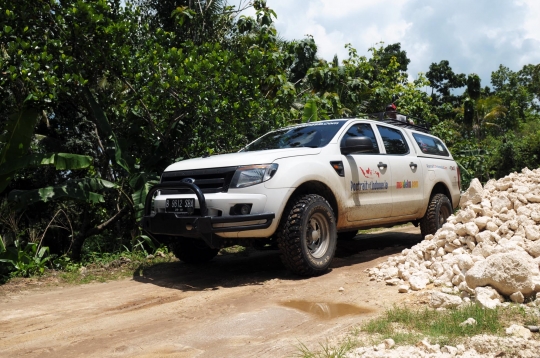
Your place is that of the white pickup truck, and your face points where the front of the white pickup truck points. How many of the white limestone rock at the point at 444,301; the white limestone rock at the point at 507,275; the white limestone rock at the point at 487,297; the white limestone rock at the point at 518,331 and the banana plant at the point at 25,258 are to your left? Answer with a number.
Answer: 4

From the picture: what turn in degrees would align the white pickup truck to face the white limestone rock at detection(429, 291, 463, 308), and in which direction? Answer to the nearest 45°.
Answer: approximately 90° to its left

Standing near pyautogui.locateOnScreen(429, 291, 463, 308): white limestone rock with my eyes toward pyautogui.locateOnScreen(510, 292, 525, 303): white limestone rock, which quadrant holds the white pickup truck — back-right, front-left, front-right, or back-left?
back-left

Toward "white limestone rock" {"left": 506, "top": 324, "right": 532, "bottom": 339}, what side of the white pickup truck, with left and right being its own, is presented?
left

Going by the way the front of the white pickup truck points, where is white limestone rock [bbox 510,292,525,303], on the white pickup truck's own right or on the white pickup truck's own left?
on the white pickup truck's own left

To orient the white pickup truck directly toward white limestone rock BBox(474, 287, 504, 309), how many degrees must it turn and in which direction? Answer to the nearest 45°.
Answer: approximately 90° to its left

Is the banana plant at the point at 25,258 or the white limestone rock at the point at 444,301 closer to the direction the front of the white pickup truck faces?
the banana plant

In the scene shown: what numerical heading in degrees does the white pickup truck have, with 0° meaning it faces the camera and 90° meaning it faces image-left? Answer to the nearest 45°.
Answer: approximately 45°

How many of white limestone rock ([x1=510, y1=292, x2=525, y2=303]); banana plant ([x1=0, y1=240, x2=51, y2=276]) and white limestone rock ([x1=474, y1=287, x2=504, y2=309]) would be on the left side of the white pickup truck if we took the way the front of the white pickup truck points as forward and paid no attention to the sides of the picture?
2

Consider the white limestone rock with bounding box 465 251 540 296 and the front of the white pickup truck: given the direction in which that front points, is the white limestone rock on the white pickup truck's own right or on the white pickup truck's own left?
on the white pickup truck's own left

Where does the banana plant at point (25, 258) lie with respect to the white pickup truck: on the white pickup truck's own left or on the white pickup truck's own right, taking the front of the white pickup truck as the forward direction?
on the white pickup truck's own right
